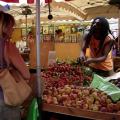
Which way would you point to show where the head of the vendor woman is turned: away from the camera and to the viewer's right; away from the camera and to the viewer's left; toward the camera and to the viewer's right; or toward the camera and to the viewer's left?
toward the camera and to the viewer's left

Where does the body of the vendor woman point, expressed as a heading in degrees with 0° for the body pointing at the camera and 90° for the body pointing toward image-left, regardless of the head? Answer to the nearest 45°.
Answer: approximately 45°
